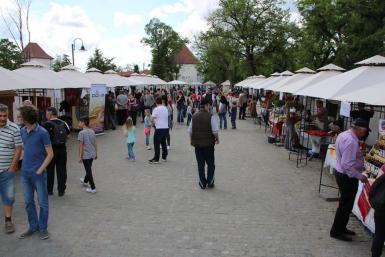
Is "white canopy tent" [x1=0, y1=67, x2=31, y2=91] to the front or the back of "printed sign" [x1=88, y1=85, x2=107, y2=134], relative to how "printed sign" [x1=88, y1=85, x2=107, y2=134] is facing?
to the front

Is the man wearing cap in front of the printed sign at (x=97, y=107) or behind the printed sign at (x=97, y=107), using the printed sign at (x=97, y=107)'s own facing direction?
in front

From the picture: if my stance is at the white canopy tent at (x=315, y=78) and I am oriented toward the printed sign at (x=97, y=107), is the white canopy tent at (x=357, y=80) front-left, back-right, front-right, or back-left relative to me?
back-left

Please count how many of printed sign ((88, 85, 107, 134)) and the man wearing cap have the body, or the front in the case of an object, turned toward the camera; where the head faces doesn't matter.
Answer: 1

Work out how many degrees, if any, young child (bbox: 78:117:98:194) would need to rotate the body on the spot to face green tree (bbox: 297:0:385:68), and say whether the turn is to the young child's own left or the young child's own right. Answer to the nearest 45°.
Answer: approximately 90° to the young child's own right

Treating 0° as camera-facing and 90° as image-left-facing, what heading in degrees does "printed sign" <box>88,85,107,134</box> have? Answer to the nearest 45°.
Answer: approximately 0°

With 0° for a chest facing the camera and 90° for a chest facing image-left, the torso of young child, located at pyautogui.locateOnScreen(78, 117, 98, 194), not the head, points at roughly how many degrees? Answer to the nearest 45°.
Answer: approximately 135°
